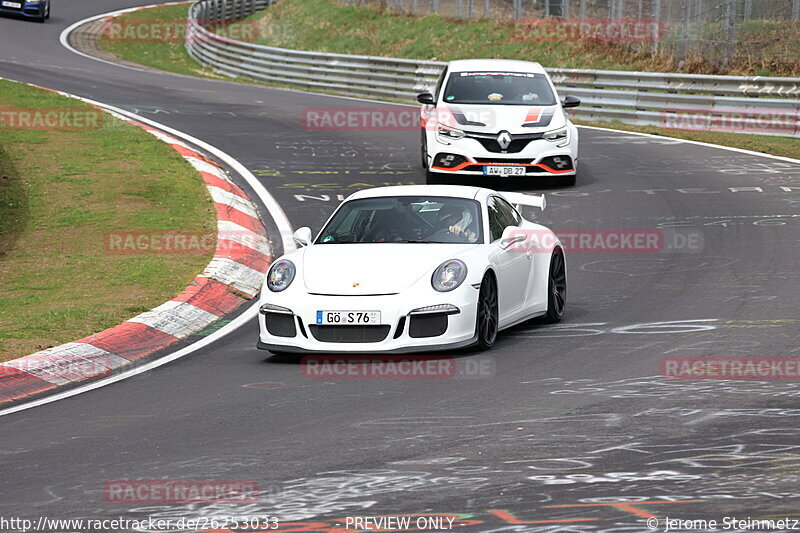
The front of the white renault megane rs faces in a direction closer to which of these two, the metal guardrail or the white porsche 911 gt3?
the white porsche 911 gt3

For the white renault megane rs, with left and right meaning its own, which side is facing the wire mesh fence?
back

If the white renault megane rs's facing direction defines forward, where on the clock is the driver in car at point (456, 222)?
The driver in car is roughly at 12 o'clock from the white renault megane rs.

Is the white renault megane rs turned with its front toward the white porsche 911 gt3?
yes

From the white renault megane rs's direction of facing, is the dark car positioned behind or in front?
behind

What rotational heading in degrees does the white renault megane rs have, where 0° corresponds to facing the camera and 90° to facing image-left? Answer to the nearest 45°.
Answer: approximately 0°

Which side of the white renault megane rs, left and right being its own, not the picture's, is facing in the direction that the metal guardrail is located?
back
